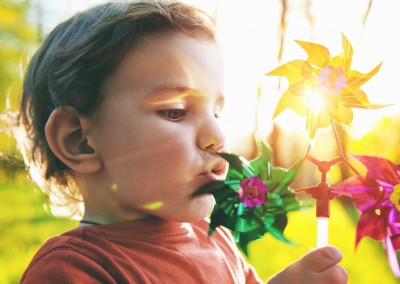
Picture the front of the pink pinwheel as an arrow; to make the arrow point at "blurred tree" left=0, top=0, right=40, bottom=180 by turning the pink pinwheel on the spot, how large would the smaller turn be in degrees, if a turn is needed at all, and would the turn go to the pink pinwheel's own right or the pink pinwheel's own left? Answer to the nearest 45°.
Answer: approximately 135° to the pink pinwheel's own right

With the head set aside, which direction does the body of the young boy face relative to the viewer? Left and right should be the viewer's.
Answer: facing the viewer and to the right of the viewer

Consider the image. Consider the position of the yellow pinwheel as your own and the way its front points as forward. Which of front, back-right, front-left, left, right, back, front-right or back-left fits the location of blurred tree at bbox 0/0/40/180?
back-right

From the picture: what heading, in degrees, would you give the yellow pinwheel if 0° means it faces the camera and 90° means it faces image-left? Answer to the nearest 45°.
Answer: approximately 0°

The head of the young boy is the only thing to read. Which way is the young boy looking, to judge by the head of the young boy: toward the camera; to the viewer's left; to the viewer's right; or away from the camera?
to the viewer's right

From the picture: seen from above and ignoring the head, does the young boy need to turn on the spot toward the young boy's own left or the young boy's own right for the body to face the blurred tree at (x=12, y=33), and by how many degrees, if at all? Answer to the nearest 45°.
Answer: approximately 135° to the young boy's own left

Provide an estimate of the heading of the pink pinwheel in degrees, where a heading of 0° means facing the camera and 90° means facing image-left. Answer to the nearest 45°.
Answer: approximately 0°
